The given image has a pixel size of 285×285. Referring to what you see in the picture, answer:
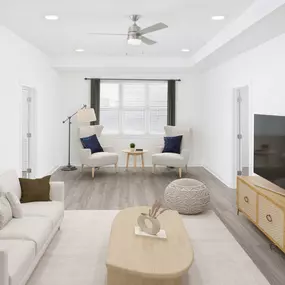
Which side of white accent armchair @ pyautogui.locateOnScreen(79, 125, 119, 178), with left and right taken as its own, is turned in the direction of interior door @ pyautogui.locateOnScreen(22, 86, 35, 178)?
right

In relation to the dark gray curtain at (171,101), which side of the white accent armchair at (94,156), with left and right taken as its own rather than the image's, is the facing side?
left

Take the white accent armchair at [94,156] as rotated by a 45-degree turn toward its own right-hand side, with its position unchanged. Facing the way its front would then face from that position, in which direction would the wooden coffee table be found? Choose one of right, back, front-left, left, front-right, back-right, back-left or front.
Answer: front

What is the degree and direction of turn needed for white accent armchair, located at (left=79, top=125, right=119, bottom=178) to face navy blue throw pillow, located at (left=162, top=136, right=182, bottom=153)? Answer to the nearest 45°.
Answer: approximately 45° to its left

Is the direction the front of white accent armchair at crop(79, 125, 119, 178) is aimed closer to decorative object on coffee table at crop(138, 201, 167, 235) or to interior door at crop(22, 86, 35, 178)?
the decorative object on coffee table

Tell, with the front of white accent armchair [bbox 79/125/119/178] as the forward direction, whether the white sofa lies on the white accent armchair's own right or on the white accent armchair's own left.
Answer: on the white accent armchair's own right

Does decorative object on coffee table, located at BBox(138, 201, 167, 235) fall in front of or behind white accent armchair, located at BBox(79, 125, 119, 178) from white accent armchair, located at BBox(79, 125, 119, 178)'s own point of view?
in front

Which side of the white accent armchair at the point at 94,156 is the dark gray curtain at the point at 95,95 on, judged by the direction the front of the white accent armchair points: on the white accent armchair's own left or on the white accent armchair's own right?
on the white accent armchair's own left

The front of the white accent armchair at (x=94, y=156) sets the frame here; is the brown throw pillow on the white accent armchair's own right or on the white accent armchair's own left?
on the white accent armchair's own right

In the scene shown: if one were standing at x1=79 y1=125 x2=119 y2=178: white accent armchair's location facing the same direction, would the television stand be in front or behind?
in front

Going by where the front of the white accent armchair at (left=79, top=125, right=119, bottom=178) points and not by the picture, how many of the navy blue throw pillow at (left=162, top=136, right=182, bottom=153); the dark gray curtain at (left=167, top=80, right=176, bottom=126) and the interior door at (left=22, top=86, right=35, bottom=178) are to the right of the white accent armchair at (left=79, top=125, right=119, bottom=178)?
1
